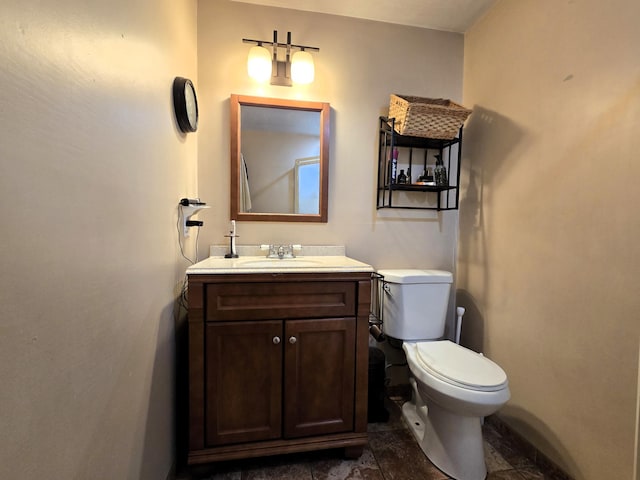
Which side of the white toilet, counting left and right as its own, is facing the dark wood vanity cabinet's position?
right

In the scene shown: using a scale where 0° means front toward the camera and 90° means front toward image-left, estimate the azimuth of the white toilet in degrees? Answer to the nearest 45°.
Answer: approximately 315°

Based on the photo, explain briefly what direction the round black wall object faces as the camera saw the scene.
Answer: facing to the right of the viewer

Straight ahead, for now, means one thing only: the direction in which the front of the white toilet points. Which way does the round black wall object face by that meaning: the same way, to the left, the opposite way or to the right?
to the left

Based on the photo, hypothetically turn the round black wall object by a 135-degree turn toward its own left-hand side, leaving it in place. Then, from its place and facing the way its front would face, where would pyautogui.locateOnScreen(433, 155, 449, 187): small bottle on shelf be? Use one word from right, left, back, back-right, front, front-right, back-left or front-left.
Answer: back-right

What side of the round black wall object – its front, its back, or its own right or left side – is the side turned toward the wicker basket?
front

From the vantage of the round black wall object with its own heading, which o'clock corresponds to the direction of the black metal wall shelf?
The black metal wall shelf is roughly at 12 o'clock from the round black wall object.

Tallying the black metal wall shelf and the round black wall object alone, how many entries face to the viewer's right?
1

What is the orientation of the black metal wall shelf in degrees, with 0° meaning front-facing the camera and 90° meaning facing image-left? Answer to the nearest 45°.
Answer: approximately 0°

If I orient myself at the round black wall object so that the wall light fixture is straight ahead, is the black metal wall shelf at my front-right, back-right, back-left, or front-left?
front-right
